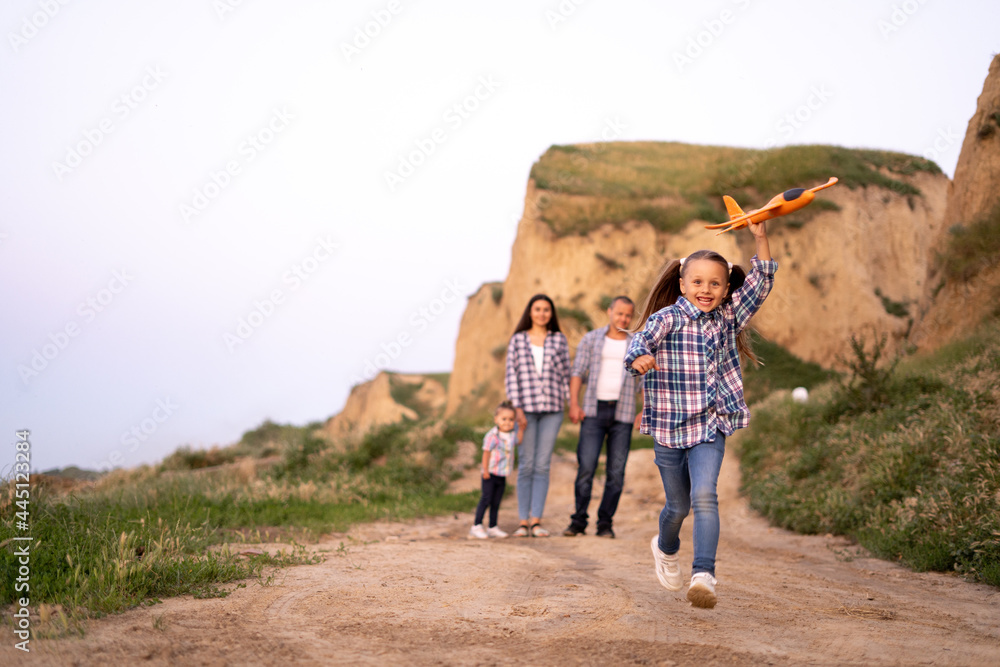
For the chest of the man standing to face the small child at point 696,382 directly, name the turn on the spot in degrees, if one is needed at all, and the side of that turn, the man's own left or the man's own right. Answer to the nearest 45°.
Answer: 0° — they already face them

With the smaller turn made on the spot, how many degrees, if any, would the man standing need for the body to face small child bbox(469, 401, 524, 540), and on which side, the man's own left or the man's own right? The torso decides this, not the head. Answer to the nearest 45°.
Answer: approximately 90° to the man's own right

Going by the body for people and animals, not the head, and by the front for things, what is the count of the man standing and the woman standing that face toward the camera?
2

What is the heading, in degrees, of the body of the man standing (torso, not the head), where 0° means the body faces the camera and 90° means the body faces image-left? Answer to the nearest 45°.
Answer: approximately 0°

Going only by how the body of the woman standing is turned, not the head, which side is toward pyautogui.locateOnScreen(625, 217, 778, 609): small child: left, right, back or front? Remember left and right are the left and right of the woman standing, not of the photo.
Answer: front
